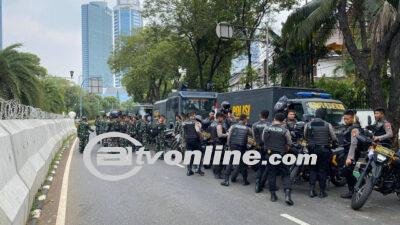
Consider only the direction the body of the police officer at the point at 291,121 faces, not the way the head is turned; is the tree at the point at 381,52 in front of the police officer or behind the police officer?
behind

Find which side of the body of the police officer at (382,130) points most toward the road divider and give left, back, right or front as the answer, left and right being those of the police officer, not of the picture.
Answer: front

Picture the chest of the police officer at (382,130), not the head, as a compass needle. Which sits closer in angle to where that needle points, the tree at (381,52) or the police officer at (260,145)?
the police officer

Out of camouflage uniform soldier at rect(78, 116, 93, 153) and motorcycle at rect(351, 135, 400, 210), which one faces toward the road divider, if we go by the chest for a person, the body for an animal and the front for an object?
the motorcycle

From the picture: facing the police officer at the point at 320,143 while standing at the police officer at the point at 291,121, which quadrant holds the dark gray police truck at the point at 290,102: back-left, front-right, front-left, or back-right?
back-left
